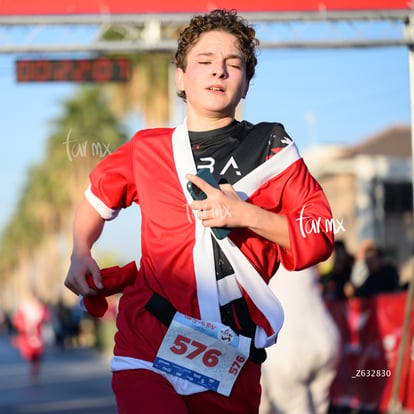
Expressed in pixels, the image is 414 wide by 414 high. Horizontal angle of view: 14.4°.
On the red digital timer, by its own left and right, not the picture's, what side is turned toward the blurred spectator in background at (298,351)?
front

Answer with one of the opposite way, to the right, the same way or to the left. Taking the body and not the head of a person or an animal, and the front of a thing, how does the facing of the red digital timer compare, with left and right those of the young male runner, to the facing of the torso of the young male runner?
the same way

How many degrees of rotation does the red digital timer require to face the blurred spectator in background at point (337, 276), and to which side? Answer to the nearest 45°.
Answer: approximately 90° to its left

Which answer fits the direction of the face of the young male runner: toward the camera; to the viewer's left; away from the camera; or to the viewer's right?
toward the camera

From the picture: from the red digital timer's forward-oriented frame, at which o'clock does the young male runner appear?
The young male runner is roughly at 12 o'clock from the red digital timer.

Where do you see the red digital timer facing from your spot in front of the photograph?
facing the viewer

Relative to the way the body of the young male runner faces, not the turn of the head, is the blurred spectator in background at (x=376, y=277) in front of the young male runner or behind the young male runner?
behind

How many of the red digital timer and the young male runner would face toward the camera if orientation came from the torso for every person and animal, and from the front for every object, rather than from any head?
2

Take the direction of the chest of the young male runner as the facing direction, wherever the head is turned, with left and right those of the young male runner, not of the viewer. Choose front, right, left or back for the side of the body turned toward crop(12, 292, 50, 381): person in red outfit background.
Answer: back

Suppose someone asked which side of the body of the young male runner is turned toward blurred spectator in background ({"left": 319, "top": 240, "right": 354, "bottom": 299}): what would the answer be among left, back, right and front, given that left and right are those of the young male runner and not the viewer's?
back

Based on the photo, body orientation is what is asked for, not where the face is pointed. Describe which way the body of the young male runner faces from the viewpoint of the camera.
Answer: toward the camera

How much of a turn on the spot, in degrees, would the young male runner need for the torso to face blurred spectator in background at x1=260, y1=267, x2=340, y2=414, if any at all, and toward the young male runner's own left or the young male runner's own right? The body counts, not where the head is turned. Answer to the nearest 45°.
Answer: approximately 180°

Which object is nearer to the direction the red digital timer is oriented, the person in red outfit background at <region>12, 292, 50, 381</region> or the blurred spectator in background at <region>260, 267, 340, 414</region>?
the blurred spectator in background
